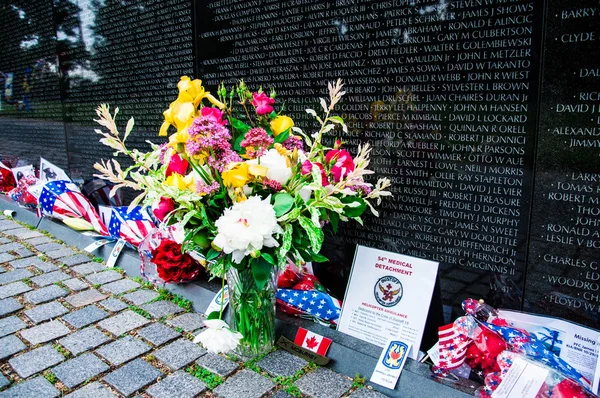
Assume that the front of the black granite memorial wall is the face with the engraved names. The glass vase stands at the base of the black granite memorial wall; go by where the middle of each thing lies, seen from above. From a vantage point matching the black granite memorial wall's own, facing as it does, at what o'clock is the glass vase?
The glass vase is roughly at 1 o'clock from the black granite memorial wall.

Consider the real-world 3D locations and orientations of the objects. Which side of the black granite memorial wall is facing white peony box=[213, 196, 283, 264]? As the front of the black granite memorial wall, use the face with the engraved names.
front

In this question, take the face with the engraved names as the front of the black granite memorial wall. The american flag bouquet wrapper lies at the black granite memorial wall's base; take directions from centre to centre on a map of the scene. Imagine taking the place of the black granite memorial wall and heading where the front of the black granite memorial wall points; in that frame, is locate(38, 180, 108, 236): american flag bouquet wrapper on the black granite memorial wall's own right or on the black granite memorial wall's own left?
on the black granite memorial wall's own right

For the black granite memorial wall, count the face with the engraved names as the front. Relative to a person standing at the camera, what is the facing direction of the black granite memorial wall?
facing the viewer and to the left of the viewer

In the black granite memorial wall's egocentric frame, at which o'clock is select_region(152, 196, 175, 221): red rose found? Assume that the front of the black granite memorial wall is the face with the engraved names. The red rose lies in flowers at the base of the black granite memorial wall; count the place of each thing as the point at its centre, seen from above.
The red rose is roughly at 1 o'clock from the black granite memorial wall.

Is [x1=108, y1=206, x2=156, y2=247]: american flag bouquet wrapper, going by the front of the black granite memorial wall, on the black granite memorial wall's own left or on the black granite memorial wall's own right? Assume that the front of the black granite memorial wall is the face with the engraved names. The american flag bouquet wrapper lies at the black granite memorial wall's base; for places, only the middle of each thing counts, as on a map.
on the black granite memorial wall's own right
